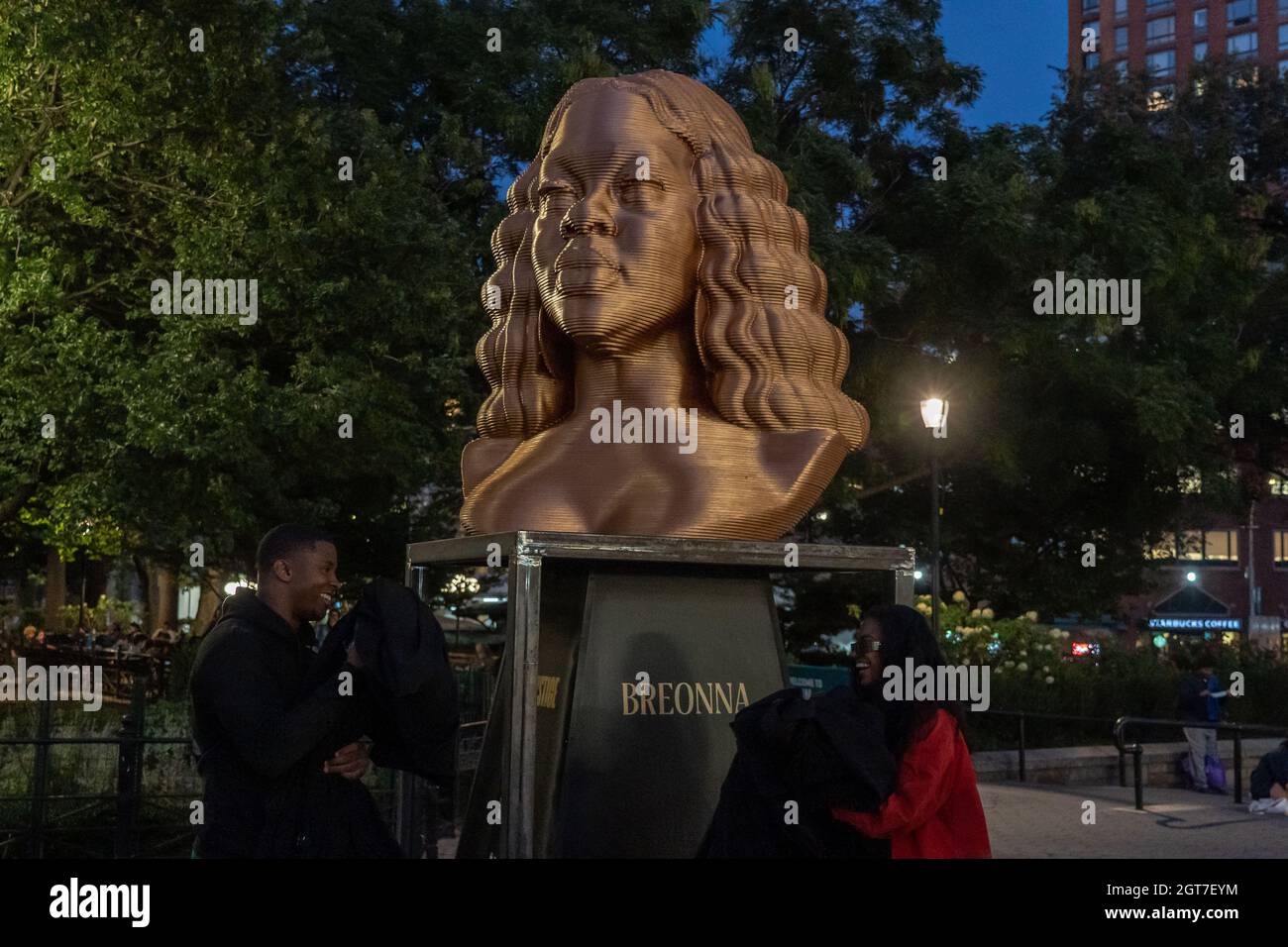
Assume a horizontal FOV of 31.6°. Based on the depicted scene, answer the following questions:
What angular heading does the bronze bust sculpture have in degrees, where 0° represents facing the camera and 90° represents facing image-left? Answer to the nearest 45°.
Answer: approximately 45°

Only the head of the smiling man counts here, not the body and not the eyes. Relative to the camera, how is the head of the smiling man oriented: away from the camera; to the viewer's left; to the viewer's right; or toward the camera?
to the viewer's right

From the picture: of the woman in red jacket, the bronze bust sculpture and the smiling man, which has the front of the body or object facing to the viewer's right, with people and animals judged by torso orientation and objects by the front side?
the smiling man

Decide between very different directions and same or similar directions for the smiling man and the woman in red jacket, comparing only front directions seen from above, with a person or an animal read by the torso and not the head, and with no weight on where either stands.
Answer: very different directions

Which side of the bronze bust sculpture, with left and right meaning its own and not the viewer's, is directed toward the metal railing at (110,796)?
right

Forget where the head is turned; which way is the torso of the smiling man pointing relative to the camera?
to the viewer's right

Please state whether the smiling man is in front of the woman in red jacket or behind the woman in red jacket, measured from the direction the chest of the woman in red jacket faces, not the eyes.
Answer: in front

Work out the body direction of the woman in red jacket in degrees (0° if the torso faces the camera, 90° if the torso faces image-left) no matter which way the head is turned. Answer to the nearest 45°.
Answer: approximately 90°

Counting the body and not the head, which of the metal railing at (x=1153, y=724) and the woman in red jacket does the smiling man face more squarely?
the woman in red jacket

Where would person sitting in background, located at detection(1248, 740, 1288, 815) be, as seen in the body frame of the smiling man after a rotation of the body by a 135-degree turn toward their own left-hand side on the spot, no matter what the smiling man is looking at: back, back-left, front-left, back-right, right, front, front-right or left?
right

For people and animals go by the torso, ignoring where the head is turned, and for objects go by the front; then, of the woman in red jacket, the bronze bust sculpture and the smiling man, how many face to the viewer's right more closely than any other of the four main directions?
1
